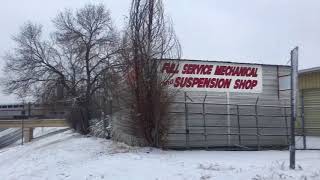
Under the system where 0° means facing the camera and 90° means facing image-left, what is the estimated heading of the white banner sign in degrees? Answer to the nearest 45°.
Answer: approximately 0°

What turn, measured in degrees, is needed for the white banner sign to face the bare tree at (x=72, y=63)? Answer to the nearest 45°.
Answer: approximately 135° to its right

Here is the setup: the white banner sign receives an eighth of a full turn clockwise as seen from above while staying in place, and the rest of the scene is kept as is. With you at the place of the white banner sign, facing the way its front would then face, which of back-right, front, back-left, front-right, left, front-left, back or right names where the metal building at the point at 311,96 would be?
back

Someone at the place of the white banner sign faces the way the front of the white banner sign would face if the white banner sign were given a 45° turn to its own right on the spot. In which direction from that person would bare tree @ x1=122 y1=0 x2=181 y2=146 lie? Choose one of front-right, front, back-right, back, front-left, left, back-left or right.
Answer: front
